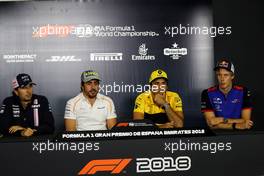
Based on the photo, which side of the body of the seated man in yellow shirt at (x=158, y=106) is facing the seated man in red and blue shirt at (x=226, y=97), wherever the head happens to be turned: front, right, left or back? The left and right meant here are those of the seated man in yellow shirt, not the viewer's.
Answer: left

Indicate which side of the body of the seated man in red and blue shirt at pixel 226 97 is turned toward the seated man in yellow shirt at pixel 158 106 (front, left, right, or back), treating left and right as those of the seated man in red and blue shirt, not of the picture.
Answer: right

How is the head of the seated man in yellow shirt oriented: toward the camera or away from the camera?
toward the camera

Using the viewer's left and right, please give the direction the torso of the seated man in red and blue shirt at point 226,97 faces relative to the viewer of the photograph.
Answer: facing the viewer

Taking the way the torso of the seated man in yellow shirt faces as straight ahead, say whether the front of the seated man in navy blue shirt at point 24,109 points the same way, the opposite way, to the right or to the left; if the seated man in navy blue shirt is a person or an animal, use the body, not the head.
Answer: the same way

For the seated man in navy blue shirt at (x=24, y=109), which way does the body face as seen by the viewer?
toward the camera

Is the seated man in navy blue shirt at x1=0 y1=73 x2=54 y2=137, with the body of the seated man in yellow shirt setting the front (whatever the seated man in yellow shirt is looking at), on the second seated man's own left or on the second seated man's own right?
on the second seated man's own right

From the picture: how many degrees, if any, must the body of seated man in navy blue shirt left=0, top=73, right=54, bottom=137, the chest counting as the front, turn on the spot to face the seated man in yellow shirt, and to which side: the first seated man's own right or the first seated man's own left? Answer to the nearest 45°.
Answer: approximately 90° to the first seated man's own left

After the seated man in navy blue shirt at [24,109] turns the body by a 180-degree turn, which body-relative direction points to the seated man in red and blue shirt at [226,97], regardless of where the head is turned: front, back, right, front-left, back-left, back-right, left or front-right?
right

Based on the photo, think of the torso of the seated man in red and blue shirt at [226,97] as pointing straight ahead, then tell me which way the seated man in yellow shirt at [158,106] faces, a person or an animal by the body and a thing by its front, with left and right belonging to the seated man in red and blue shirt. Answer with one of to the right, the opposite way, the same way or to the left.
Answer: the same way
